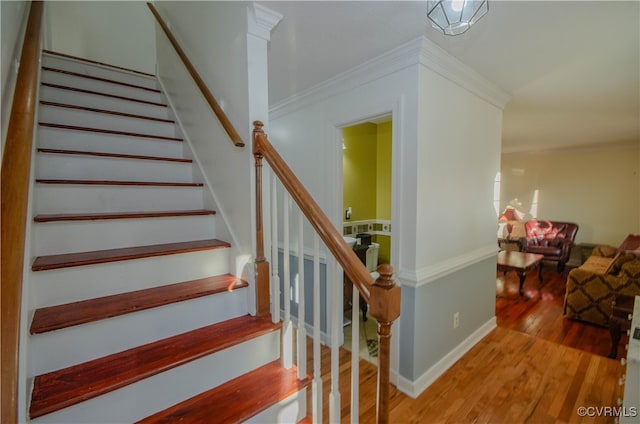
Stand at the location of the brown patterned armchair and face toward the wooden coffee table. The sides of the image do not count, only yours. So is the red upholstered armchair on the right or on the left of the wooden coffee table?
right

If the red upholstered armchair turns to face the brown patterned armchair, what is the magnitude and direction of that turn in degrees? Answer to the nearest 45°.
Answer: approximately 45° to its left

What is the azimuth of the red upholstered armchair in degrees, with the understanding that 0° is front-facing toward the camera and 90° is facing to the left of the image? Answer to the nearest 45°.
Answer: approximately 45°

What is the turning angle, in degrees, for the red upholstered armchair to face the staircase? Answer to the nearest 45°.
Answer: approximately 45° to its left

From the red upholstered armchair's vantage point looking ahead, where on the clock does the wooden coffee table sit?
The wooden coffee table is roughly at 11 o'clock from the red upholstered armchair.
